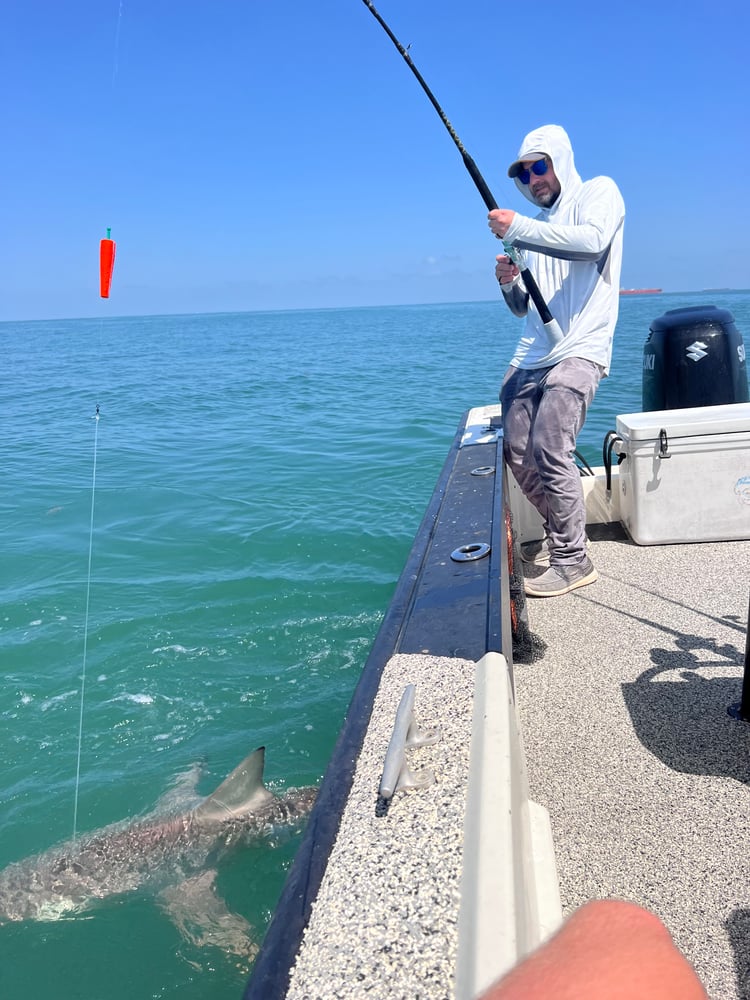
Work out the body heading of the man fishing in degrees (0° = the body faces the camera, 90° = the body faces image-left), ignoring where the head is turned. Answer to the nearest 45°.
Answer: approximately 45°

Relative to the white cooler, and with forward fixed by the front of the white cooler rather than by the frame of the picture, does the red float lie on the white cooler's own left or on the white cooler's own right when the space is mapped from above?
on the white cooler's own right

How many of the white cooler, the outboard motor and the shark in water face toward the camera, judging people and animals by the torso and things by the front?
2

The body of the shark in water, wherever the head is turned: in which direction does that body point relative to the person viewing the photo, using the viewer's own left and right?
facing to the left of the viewer

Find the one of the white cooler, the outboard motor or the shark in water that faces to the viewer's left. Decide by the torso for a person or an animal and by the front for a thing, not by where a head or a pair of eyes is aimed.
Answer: the shark in water

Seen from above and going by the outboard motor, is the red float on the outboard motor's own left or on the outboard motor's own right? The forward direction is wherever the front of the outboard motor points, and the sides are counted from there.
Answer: on the outboard motor's own right
